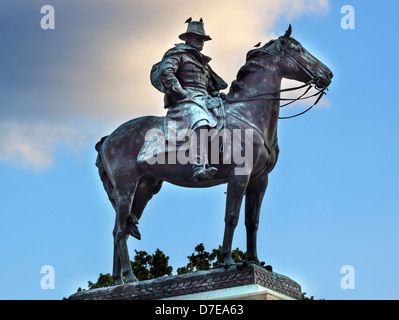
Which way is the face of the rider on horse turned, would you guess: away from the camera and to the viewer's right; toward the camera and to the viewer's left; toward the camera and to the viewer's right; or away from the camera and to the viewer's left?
toward the camera and to the viewer's right

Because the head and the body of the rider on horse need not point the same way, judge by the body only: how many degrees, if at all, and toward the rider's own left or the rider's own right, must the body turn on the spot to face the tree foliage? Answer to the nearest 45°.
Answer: approximately 135° to the rider's own left

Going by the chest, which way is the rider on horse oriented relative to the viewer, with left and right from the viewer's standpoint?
facing the viewer and to the right of the viewer
